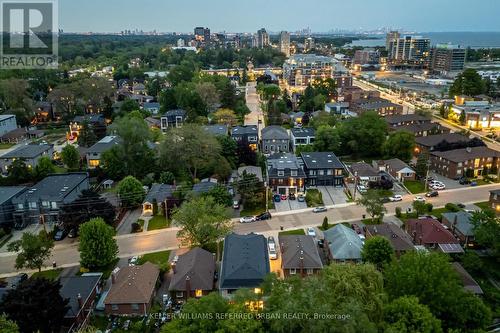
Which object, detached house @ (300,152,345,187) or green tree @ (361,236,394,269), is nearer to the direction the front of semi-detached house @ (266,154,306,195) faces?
the green tree

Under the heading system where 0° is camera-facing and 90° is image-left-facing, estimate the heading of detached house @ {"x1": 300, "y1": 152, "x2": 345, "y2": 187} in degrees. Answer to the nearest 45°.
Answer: approximately 0°

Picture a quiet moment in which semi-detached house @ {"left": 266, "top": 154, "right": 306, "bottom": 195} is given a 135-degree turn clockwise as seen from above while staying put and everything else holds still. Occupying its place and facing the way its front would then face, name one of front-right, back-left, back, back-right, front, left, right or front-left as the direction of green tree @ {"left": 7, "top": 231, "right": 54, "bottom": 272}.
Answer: left

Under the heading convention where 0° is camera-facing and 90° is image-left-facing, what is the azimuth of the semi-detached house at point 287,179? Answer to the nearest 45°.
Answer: approximately 0°

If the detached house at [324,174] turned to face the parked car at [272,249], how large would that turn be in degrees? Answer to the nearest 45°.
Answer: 0° — it already faces it

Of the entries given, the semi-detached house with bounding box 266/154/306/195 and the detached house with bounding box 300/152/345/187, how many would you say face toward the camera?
2

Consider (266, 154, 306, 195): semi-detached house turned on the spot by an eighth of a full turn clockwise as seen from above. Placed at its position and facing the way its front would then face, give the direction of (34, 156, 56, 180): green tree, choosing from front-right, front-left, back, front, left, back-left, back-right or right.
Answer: front-right

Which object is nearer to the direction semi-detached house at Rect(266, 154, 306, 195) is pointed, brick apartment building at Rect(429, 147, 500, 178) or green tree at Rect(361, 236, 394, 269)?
the green tree
